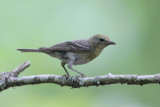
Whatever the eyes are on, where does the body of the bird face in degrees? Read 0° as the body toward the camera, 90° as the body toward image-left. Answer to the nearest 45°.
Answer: approximately 270°
